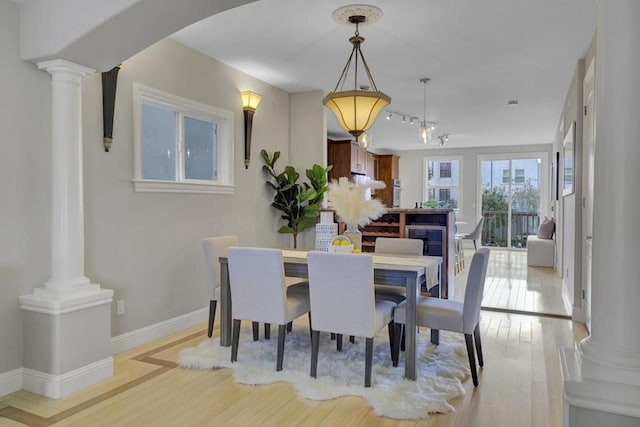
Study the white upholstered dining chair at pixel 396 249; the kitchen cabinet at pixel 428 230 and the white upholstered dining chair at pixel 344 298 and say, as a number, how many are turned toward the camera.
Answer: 2

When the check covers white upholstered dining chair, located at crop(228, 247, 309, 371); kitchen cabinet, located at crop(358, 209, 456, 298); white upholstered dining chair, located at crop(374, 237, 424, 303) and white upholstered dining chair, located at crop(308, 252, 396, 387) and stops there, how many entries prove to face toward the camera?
2

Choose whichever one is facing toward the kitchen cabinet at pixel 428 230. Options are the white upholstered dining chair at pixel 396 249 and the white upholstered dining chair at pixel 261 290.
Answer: the white upholstered dining chair at pixel 261 290

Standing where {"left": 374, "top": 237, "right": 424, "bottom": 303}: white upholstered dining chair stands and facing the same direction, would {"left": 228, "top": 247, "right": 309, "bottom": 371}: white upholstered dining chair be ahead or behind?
ahead

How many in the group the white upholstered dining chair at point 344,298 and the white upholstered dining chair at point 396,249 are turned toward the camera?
1

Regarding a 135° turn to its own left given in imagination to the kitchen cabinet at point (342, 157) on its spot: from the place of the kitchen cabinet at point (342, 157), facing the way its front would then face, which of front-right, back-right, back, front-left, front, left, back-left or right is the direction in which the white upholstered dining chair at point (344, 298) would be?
back

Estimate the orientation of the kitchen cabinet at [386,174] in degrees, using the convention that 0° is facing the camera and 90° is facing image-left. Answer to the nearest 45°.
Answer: approximately 315°

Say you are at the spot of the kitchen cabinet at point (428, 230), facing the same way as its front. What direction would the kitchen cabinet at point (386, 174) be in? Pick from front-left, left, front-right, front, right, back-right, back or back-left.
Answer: back

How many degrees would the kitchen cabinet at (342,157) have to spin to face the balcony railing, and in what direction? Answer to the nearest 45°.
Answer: approximately 90° to its left

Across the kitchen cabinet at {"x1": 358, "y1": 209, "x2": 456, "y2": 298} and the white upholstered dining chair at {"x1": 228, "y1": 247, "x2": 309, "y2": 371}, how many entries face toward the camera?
1

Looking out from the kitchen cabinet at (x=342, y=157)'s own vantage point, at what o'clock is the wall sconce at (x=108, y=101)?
The wall sconce is roughly at 2 o'clock from the kitchen cabinet.

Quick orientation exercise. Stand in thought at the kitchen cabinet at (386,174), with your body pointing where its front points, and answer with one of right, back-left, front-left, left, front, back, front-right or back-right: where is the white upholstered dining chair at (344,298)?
front-right
